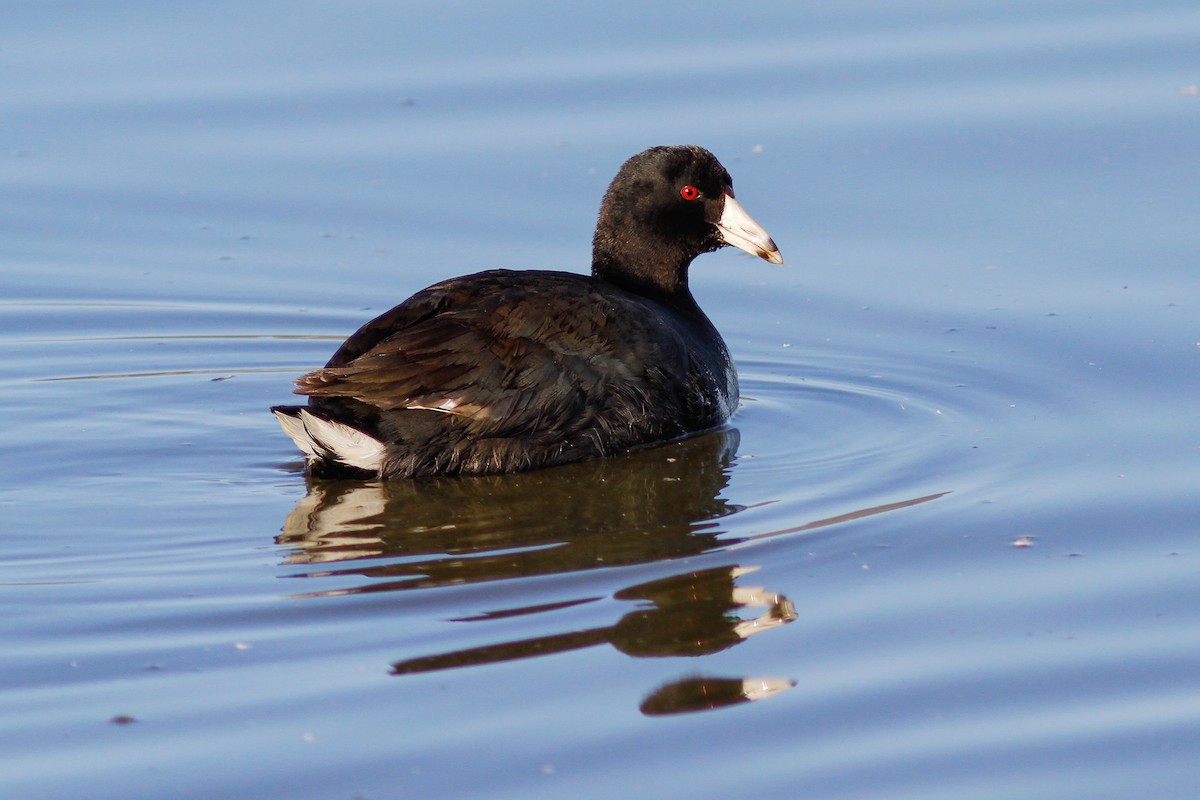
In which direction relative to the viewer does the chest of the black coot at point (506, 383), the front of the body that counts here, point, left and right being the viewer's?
facing to the right of the viewer
